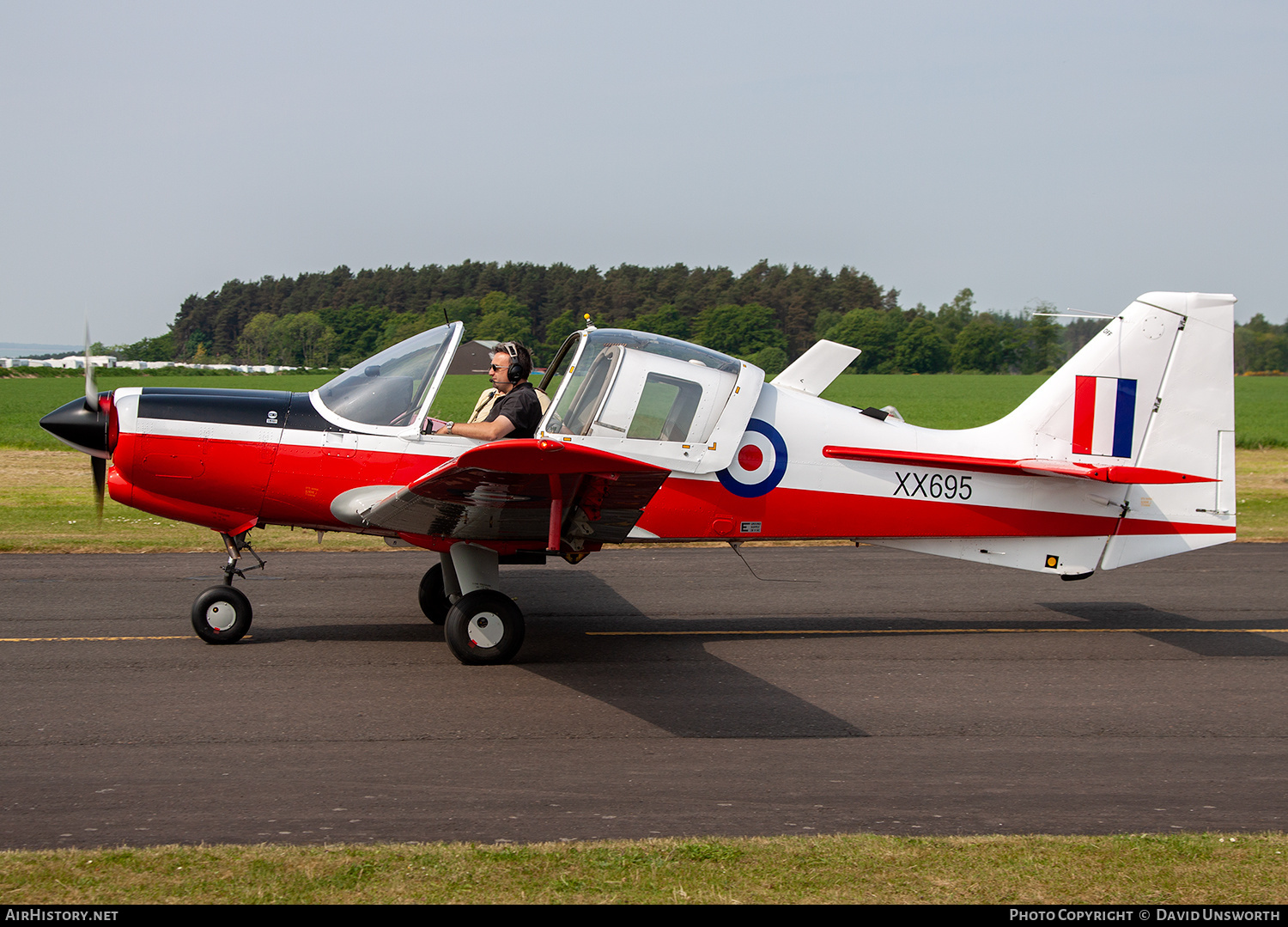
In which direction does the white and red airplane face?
to the viewer's left

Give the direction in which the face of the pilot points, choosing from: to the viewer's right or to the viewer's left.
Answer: to the viewer's left

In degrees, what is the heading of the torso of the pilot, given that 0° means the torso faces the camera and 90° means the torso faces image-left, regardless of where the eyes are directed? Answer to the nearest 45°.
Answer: approximately 90°
